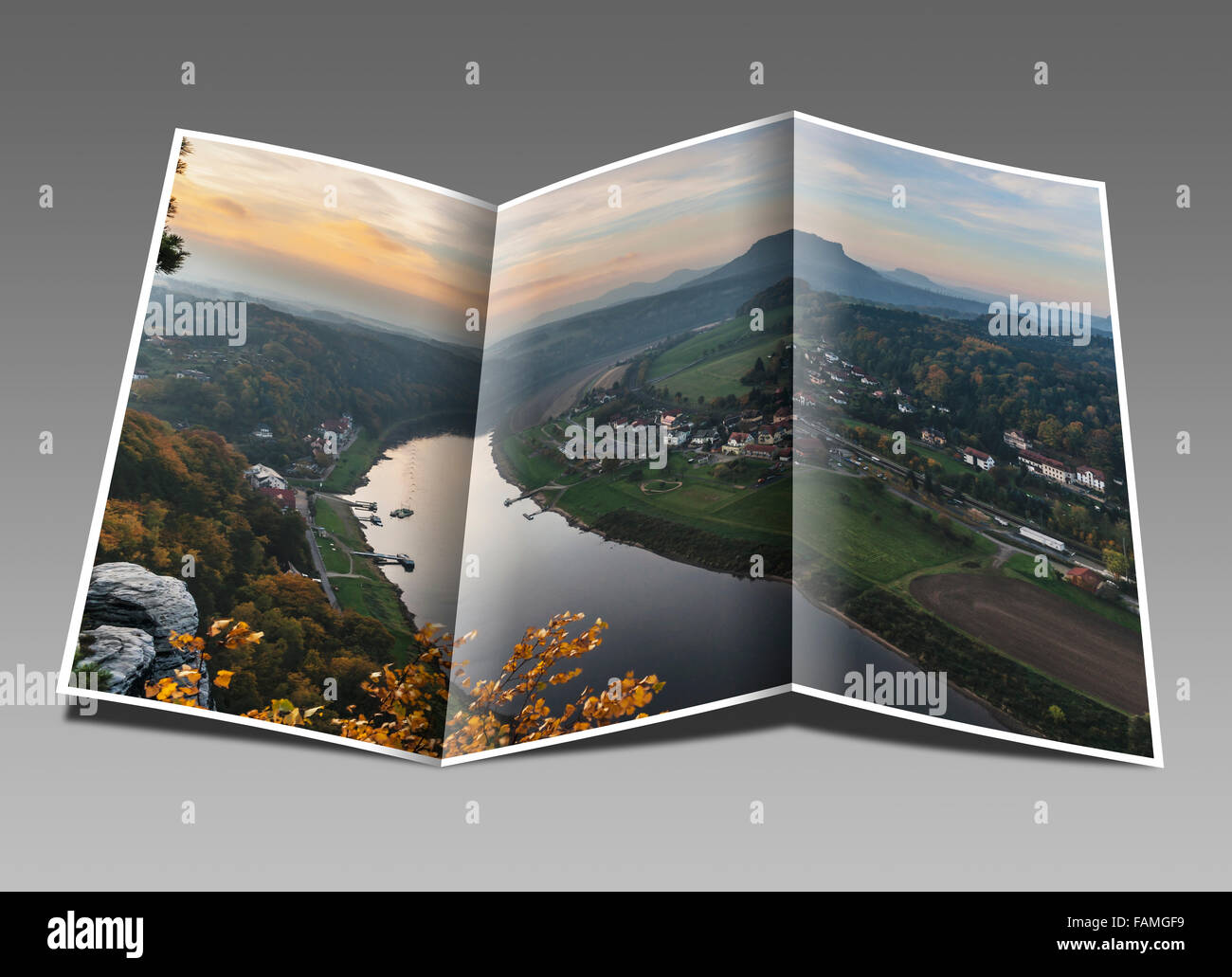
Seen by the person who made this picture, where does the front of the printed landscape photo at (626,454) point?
facing the viewer
